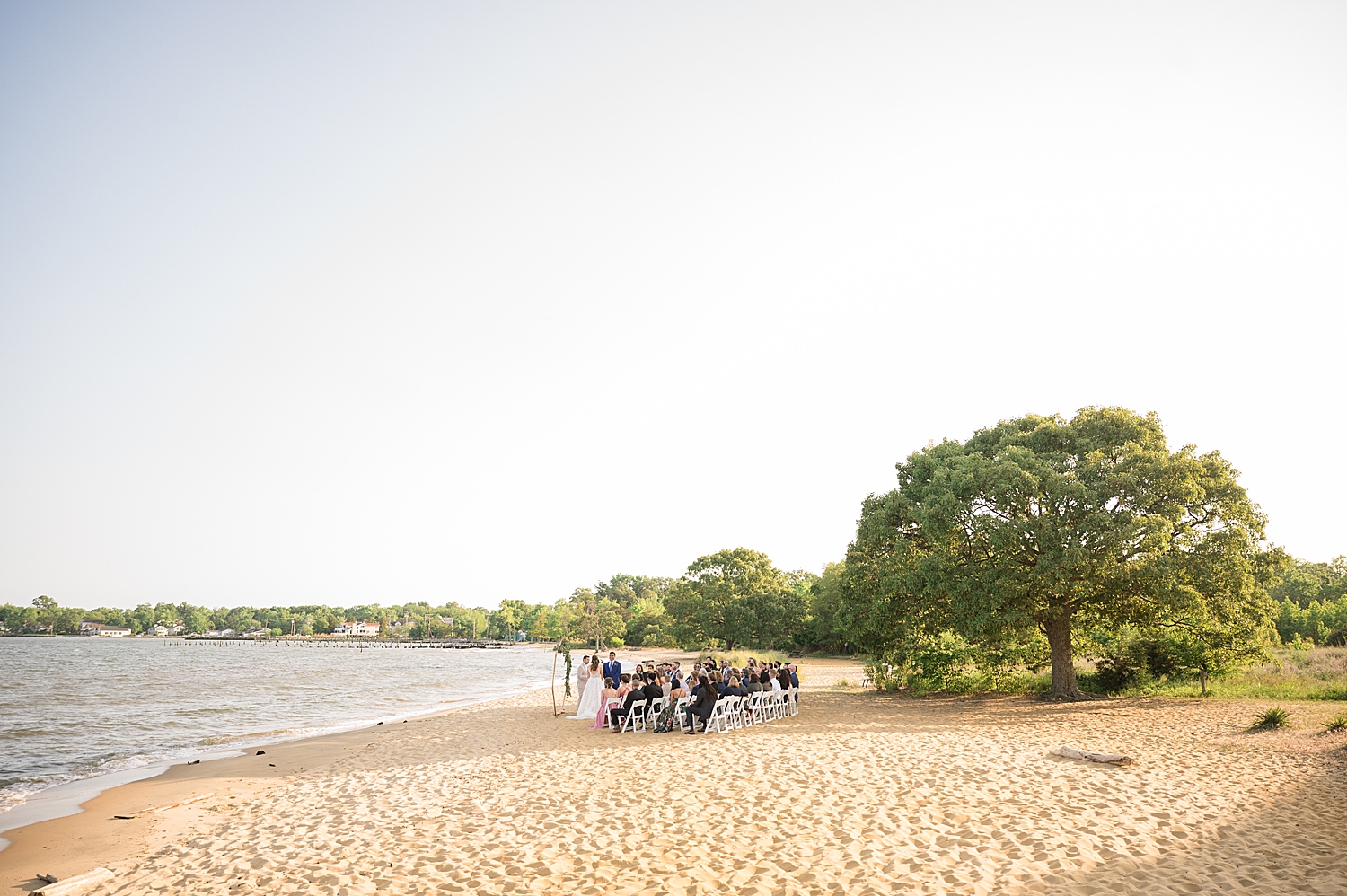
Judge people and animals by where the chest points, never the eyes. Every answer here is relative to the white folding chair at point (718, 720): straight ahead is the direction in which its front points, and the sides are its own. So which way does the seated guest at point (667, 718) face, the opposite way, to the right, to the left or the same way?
the same way

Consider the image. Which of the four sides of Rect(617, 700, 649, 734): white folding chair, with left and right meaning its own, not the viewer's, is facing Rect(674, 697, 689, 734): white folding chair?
right

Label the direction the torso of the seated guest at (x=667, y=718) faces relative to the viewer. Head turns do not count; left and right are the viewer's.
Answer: facing away from the viewer and to the left of the viewer

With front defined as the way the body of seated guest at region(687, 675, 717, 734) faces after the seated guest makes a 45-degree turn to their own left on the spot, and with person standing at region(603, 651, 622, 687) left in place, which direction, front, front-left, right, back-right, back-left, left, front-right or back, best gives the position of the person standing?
front-right

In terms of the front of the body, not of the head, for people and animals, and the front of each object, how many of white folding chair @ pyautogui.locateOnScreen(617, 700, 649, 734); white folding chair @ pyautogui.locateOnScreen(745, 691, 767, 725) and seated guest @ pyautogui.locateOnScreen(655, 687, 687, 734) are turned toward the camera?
0

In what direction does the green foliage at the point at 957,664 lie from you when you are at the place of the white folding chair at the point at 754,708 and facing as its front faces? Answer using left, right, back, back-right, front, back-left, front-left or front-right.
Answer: right

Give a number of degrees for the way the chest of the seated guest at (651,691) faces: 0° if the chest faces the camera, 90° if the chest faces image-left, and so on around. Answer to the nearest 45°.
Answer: approximately 135°

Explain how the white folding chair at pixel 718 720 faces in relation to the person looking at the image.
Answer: facing away from the viewer and to the left of the viewer

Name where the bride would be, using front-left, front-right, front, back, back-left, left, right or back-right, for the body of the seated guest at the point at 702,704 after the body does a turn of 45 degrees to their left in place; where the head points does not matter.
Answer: front-right

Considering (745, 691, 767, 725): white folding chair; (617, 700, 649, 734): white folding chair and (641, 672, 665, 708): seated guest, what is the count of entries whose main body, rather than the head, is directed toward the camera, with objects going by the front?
0

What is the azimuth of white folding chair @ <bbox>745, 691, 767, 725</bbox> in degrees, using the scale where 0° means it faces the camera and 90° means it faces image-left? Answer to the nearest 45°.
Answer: approximately 135°

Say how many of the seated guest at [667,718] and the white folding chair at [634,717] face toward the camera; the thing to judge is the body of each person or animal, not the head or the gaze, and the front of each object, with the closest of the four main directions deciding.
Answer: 0

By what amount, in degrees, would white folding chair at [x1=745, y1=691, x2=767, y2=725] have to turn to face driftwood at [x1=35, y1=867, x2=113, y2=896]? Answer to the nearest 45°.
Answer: approximately 90° to its left

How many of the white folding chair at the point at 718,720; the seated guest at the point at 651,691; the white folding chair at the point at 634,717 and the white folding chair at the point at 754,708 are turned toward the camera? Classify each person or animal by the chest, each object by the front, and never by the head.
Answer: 0

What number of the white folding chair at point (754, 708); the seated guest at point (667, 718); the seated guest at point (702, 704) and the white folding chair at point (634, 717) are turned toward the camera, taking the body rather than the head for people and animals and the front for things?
0

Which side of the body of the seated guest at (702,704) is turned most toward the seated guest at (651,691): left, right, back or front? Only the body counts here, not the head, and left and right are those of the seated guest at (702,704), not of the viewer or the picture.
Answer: front

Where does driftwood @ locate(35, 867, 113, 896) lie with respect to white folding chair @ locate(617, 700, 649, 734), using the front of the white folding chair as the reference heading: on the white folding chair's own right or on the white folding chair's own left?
on the white folding chair's own left
